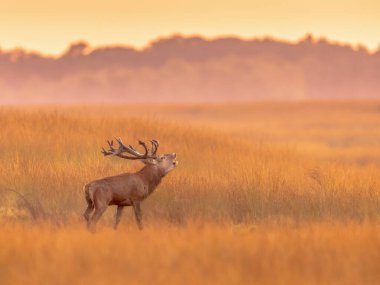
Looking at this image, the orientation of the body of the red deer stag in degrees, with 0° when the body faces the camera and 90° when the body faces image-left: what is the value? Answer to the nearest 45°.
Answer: approximately 270°
